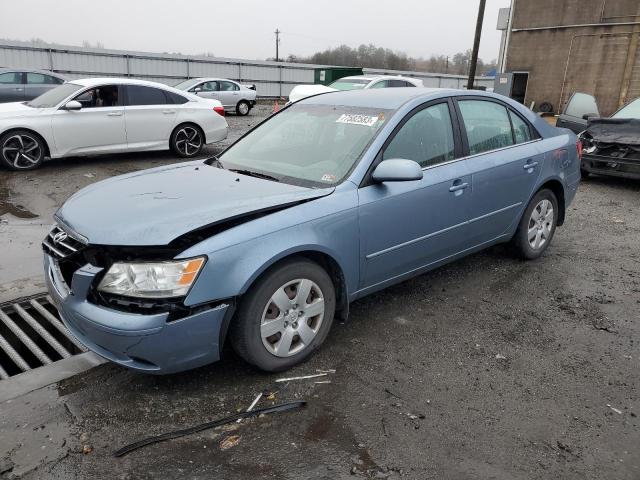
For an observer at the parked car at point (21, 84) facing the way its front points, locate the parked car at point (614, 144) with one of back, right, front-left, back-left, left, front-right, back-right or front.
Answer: back-left

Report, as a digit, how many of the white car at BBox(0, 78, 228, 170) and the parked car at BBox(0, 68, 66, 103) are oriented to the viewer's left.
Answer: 2

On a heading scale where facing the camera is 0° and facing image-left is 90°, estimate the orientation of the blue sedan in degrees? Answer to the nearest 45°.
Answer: approximately 45°

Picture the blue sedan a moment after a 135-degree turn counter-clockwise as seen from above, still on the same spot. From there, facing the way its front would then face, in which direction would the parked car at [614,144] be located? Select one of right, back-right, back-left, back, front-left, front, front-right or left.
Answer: front-left

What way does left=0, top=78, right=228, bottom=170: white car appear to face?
to the viewer's left

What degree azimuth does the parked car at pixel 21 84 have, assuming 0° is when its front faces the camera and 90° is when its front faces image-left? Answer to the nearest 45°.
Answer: approximately 90°

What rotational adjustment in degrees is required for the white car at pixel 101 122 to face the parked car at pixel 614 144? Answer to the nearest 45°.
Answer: approximately 135° to its left

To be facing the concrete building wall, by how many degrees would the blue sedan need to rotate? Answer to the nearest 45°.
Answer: approximately 180°

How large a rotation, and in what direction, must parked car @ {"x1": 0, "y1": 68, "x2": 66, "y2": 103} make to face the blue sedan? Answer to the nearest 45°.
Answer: approximately 90° to its left
